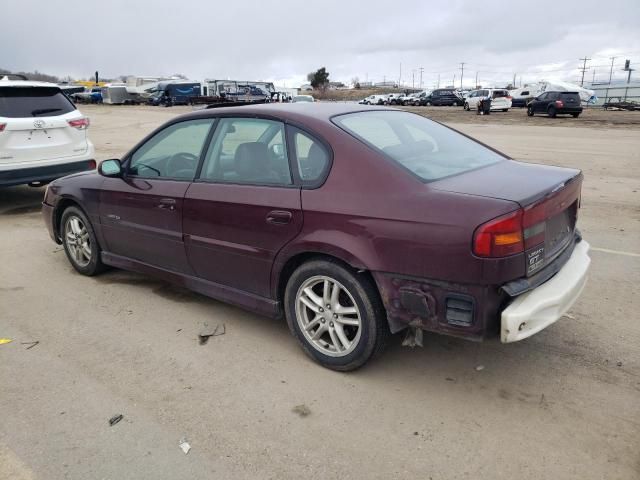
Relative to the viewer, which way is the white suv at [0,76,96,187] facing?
away from the camera

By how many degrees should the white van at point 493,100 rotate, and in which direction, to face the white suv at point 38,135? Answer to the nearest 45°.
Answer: approximately 135° to its left

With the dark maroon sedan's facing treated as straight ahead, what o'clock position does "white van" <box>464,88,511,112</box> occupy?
The white van is roughly at 2 o'clock from the dark maroon sedan.

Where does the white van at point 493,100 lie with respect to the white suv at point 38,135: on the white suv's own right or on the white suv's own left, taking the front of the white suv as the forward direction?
on the white suv's own right

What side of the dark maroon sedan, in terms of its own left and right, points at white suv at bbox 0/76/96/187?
front

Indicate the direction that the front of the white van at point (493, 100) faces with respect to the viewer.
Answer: facing away from the viewer and to the left of the viewer

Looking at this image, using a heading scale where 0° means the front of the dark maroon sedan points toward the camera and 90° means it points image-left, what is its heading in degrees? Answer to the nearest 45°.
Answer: approximately 135°

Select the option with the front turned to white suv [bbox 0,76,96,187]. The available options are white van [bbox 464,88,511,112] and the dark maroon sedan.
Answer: the dark maroon sedan

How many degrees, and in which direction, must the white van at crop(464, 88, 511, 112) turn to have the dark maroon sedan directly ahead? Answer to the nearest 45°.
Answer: approximately 135° to its left
